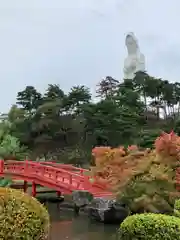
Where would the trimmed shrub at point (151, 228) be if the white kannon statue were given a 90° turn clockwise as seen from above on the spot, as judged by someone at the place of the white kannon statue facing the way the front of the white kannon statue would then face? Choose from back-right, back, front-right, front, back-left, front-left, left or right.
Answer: back-left

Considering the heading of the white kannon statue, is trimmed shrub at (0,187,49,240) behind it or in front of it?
in front

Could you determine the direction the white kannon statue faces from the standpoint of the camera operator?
facing the viewer and to the left of the viewer

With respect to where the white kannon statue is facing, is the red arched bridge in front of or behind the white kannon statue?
in front

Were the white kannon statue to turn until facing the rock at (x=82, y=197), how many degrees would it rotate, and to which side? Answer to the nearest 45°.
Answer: approximately 45° to its left
